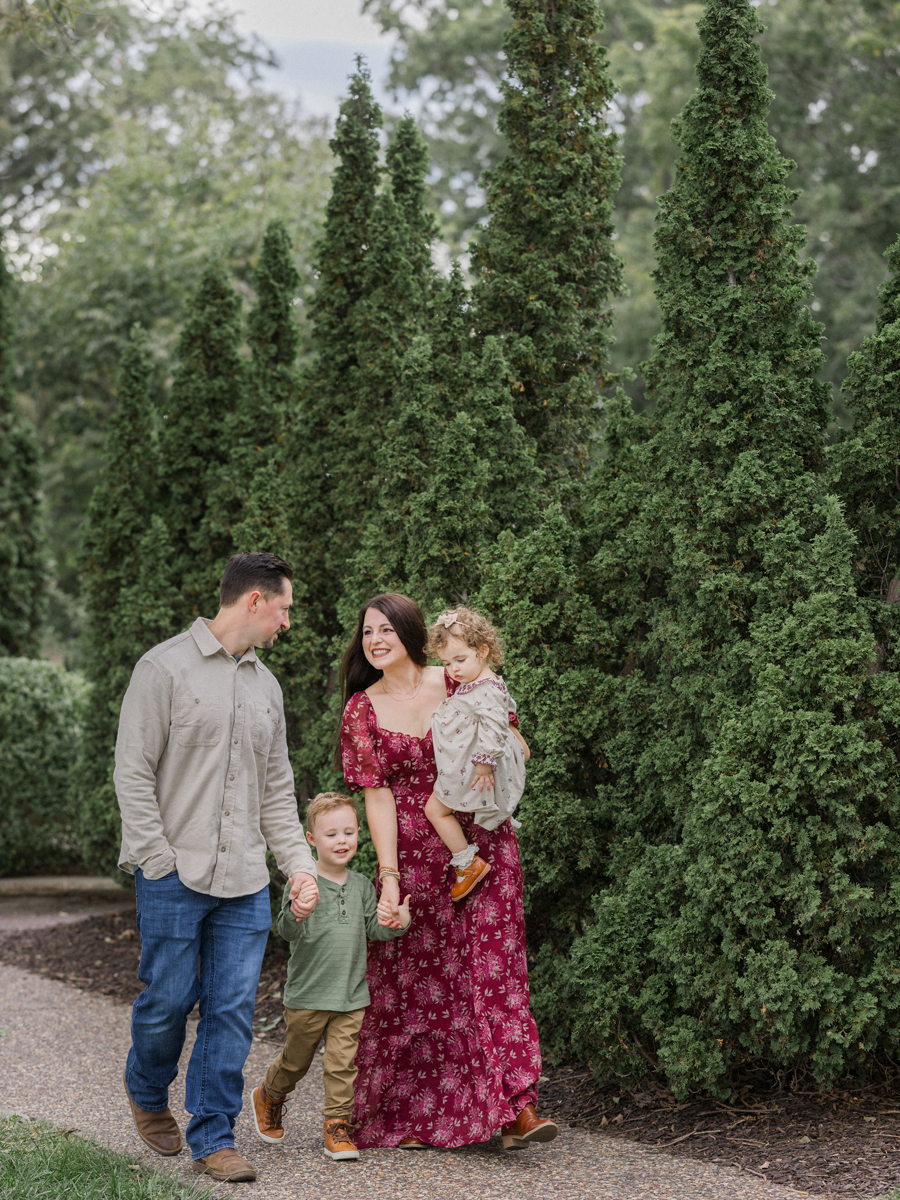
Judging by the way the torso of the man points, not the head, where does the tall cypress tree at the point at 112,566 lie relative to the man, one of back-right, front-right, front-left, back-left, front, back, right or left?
back-left

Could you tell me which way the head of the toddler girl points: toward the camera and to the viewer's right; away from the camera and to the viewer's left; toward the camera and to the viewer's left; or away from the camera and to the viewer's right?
toward the camera and to the viewer's left

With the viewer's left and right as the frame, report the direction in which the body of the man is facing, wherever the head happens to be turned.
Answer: facing the viewer and to the right of the viewer

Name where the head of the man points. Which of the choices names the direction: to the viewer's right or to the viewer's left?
to the viewer's right

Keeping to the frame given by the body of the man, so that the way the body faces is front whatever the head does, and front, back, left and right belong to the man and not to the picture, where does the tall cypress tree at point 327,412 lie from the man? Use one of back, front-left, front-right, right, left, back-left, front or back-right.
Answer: back-left

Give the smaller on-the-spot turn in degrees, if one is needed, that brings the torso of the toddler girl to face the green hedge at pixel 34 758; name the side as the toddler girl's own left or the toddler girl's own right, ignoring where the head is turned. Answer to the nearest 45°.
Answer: approximately 90° to the toddler girl's own right

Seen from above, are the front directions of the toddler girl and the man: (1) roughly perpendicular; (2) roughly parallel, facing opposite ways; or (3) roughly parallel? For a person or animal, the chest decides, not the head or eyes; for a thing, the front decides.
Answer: roughly perpendicular

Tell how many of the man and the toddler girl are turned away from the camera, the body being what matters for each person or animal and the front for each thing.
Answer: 0

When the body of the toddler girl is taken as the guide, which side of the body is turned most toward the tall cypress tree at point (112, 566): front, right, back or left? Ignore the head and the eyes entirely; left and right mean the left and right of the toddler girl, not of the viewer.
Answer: right

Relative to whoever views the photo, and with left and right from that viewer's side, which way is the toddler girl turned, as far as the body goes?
facing the viewer and to the left of the viewer
